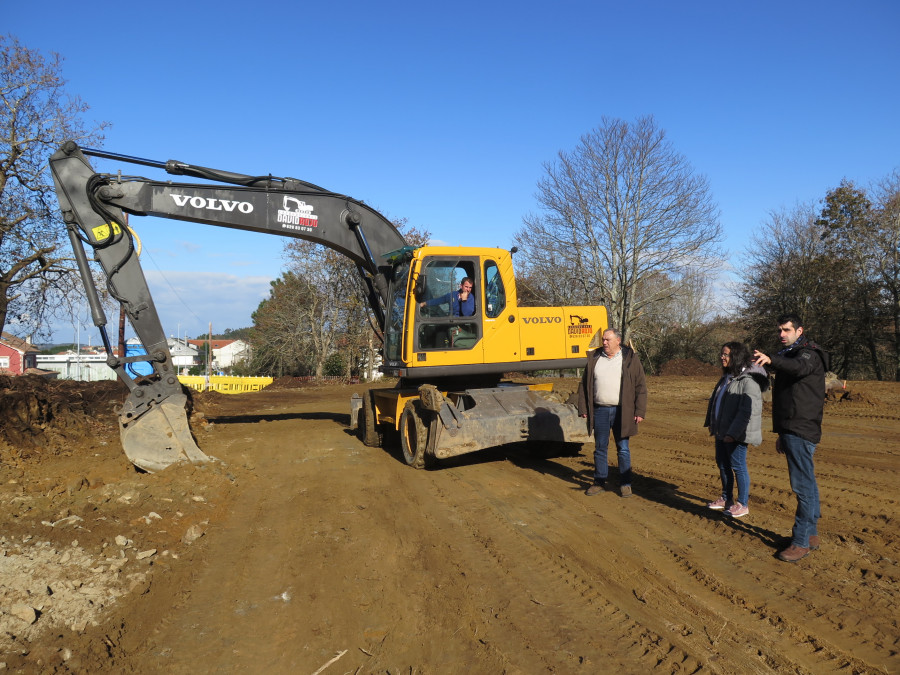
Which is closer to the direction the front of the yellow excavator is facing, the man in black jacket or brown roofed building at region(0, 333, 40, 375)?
the brown roofed building

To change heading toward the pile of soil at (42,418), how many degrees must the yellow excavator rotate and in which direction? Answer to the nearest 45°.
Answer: approximately 45° to its right

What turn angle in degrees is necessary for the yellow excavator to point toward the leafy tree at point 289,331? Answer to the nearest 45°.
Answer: approximately 90° to its right

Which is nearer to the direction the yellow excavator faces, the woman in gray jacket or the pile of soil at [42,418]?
the pile of soil

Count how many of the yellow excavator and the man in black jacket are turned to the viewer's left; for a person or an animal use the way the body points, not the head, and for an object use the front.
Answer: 2

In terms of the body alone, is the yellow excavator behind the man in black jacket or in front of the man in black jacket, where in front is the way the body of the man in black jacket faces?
in front

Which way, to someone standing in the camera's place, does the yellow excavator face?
facing to the left of the viewer

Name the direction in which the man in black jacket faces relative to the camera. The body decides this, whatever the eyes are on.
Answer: to the viewer's left

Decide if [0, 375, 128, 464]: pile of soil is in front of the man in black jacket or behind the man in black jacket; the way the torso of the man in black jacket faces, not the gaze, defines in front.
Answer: in front

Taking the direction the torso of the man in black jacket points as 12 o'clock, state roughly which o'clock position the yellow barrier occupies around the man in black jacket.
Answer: The yellow barrier is roughly at 1 o'clock from the man in black jacket.

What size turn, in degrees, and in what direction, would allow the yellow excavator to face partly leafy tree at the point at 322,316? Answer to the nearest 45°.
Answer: approximately 90° to its right

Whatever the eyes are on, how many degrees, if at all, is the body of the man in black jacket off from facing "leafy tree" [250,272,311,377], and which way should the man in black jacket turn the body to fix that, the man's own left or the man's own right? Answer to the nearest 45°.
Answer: approximately 45° to the man's own right
